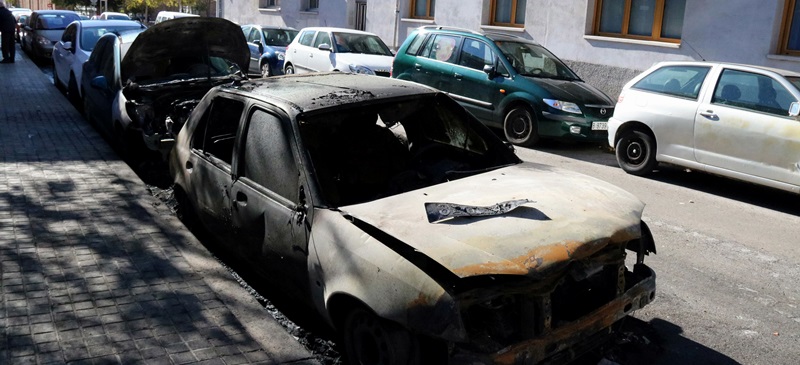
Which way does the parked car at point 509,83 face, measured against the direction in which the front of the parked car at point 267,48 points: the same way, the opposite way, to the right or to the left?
the same way

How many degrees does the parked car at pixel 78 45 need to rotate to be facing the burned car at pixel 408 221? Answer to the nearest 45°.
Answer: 0° — it already faces it

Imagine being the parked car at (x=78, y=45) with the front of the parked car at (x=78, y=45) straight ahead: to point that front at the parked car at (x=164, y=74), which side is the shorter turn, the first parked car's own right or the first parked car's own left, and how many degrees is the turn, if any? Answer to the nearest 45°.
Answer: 0° — it already faces it

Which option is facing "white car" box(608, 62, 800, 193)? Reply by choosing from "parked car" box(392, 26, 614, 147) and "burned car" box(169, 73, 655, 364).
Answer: the parked car

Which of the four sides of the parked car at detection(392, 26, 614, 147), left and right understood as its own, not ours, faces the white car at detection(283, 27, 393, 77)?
back

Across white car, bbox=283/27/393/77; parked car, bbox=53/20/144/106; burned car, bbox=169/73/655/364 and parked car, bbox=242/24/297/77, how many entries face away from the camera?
0

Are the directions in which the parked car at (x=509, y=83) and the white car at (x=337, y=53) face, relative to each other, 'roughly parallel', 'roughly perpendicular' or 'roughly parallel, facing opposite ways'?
roughly parallel

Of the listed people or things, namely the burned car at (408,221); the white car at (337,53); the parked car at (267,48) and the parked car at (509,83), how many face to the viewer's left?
0

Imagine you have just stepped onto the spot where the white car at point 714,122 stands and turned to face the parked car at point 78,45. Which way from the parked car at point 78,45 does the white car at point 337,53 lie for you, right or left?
right

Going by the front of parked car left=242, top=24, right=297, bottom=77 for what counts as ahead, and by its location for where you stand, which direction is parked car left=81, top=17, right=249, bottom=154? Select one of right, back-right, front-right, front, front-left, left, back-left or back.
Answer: front-right

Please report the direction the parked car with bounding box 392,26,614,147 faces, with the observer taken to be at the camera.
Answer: facing the viewer and to the right of the viewer

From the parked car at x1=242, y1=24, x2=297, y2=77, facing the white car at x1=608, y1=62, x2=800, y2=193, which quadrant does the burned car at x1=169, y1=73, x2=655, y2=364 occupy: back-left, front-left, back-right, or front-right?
front-right

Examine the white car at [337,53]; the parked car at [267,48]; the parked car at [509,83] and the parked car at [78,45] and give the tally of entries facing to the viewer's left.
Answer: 0

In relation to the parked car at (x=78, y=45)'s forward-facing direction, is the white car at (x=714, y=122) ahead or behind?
ahead

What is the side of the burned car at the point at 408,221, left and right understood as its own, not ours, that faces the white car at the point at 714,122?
left

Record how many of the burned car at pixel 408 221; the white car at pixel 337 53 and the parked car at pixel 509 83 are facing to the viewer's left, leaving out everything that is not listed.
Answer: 0
